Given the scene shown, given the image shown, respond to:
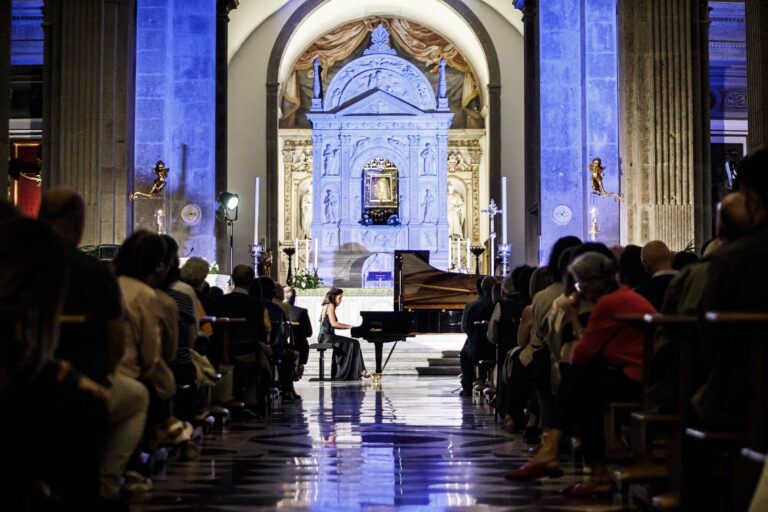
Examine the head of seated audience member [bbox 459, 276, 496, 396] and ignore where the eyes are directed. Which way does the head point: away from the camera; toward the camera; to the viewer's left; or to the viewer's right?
away from the camera

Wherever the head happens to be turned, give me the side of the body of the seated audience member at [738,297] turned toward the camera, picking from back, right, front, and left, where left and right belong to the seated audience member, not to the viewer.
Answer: back

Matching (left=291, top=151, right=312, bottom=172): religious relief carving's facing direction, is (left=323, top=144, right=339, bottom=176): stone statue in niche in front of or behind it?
in front

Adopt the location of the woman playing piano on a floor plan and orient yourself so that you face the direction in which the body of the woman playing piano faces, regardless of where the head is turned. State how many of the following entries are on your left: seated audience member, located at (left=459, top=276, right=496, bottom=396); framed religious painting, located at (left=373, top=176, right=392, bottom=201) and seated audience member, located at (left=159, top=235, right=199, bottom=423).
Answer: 1

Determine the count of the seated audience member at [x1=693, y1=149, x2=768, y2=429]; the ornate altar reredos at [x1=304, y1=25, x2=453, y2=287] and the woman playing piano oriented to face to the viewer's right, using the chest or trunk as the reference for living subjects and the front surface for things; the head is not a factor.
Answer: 1

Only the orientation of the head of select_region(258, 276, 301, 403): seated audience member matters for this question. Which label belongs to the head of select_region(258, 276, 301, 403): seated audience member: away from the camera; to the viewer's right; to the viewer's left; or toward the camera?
away from the camera

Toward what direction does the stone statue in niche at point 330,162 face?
toward the camera

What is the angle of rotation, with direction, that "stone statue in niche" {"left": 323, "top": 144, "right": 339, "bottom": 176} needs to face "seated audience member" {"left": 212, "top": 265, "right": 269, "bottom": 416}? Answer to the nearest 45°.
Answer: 0° — it already faces them

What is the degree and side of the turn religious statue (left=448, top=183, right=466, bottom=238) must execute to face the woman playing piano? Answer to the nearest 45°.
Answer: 0° — it already faces them

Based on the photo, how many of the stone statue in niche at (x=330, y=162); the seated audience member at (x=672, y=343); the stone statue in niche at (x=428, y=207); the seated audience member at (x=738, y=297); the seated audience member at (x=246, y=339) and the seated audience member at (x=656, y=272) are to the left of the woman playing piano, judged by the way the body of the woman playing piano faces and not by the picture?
2

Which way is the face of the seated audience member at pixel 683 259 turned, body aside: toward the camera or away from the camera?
away from the camera

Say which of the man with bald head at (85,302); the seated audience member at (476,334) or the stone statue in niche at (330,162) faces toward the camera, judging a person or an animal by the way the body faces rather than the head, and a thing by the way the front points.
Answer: the stone statue in niche

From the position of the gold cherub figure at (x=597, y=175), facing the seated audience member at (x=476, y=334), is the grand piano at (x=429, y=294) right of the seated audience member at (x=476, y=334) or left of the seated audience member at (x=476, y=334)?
right

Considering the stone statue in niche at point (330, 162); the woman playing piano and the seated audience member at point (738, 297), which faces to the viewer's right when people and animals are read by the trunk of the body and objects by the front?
the woman playing piano

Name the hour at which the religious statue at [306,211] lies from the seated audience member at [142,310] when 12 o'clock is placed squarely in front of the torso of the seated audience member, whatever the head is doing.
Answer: The religious statue is roughly at 11 o'clock from the seated audience member.

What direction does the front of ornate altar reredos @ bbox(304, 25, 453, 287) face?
toward the camera

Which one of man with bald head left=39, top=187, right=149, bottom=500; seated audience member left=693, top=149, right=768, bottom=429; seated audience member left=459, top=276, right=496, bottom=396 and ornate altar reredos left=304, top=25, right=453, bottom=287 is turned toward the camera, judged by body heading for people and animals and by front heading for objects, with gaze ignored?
the ornate altar reredos

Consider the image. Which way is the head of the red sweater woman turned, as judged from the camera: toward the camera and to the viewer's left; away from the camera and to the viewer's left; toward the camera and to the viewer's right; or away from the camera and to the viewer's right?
away from the camera and to the viewer's left
